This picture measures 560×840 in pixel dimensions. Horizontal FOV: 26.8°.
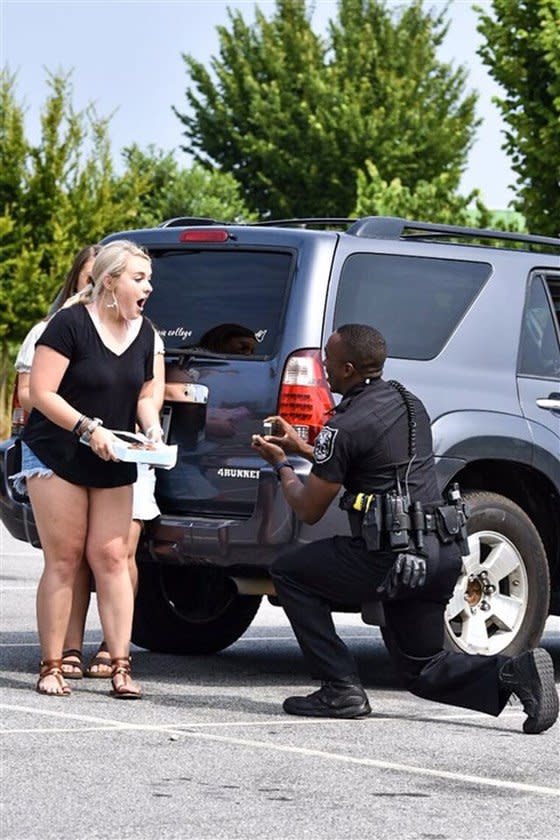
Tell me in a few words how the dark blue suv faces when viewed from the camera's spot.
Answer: facing away from the viewer and to the right of the viewer

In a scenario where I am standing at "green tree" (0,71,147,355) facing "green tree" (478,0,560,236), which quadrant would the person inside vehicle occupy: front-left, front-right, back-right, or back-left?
front-right

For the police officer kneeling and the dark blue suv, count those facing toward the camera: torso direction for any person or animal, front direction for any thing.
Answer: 0

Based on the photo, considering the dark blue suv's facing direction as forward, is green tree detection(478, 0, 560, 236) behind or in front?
in front

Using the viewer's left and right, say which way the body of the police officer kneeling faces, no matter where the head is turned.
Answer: facing away from the viewer and to the left of the viewer

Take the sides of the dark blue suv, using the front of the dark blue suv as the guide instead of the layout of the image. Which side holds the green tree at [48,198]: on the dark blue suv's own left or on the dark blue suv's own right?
on the dark blue suv's own left

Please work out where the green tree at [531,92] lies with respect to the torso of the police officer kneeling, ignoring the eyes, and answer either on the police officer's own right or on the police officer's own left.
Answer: on the police officer's own right

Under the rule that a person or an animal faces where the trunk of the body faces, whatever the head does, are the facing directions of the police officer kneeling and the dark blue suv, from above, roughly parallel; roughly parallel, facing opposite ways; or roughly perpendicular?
roughly perpendicular

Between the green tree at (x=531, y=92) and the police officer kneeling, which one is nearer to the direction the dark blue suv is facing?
the green tree
